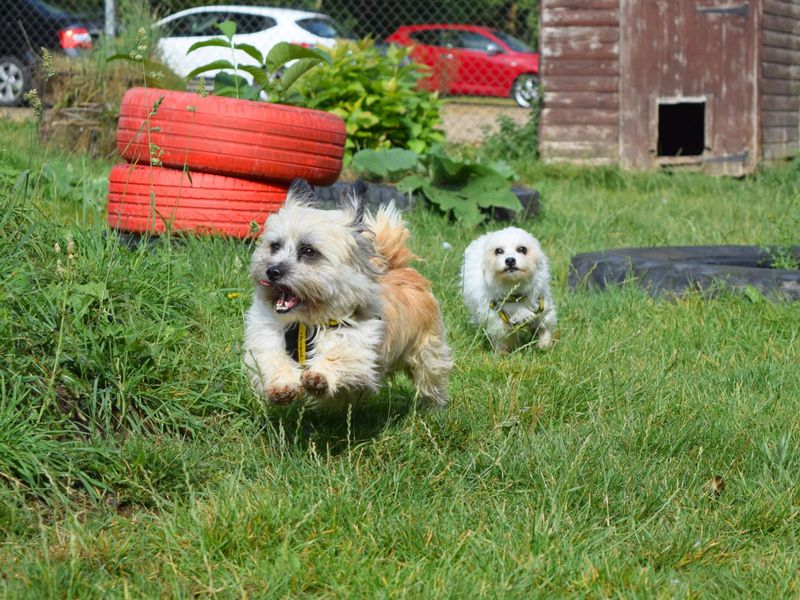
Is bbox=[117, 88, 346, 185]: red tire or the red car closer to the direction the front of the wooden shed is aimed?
the red tire

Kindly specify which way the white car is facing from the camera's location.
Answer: facing away from the viewer and to the left of the viewer

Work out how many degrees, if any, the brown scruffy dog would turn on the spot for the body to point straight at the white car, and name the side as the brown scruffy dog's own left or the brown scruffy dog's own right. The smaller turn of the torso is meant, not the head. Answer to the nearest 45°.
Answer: approximately 135° to the brown scruffy dog's own right

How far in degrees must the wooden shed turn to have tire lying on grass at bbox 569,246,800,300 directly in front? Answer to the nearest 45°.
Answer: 0° — it already faces it

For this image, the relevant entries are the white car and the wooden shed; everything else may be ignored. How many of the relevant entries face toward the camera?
1

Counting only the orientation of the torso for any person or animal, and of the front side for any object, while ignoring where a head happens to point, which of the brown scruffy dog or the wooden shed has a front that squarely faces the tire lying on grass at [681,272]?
the wooden shed

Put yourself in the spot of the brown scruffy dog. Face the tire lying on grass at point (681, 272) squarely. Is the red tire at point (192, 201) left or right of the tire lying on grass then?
left

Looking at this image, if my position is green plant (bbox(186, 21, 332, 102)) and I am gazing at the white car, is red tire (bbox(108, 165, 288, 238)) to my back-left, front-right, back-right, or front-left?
back-left

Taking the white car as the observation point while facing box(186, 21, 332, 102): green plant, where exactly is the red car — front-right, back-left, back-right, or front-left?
back-left

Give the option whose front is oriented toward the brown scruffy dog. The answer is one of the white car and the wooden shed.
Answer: the wooden shed

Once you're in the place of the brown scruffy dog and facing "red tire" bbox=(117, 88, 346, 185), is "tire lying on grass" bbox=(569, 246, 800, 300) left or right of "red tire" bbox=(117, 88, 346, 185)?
right

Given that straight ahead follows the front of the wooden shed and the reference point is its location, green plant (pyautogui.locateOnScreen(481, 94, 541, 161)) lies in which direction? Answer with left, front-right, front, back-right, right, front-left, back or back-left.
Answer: right

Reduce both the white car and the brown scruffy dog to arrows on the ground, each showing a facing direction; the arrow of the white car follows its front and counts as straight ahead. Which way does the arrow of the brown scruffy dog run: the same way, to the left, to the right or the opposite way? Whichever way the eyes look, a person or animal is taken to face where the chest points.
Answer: to the left
